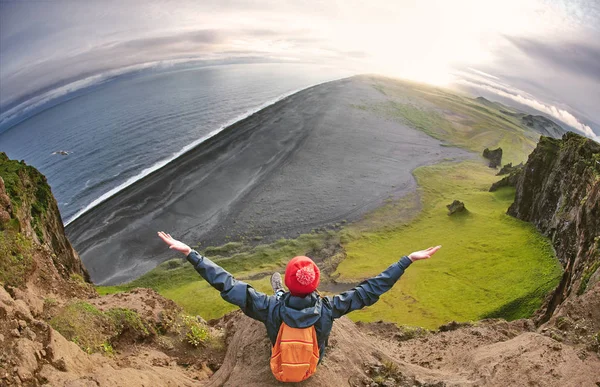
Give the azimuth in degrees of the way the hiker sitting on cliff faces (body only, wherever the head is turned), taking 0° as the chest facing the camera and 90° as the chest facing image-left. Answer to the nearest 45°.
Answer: approximately 180°

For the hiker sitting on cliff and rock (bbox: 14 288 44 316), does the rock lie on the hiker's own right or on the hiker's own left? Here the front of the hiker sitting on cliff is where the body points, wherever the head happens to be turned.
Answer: on the hiker's own left

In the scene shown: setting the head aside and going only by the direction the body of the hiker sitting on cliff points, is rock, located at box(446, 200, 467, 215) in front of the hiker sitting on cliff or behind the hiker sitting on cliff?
in front

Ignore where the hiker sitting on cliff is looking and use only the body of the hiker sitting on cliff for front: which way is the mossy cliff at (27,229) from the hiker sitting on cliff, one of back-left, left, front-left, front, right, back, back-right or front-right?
front-left

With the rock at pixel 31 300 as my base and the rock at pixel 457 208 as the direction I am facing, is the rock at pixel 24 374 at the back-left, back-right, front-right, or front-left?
back-right

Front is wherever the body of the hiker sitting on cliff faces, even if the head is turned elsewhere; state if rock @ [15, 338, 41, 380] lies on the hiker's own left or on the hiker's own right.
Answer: on the hiker's own left
